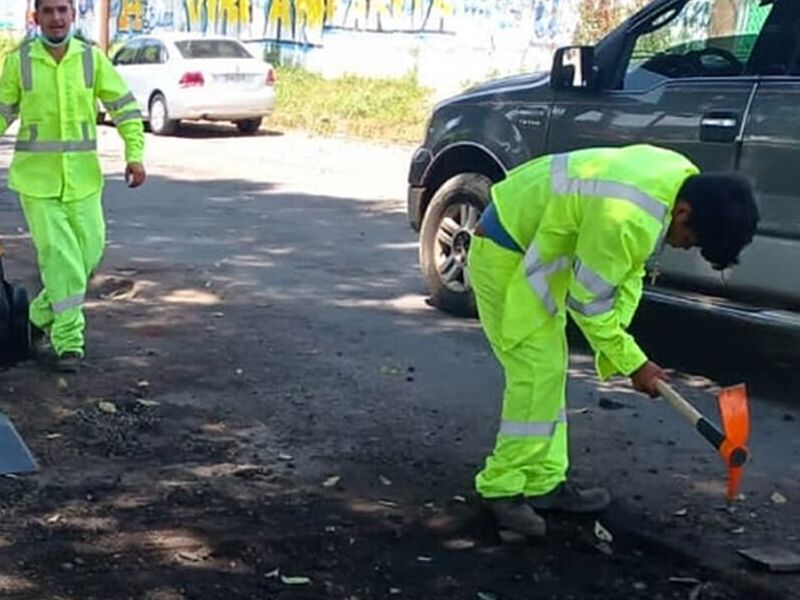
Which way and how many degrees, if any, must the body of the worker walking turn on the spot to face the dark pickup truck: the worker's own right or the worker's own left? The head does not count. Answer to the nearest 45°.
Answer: approximately 90° to the worker's own left

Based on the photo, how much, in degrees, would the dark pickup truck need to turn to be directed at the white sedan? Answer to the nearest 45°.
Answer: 0° — it already faces it

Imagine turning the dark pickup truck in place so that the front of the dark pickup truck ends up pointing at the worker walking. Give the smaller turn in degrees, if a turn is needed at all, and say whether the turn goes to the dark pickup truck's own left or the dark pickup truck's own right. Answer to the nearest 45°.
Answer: approximately 45° to the dark pickup truck's own left

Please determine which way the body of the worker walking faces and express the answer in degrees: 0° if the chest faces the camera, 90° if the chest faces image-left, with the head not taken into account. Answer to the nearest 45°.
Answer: approximately 0°

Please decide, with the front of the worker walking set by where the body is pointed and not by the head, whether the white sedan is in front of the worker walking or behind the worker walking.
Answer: behind

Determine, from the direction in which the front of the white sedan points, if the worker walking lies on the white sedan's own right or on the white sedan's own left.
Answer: on the white sedan's own left

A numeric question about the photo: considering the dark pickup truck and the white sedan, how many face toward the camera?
0

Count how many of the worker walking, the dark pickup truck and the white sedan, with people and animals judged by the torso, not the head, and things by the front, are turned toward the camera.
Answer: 1
